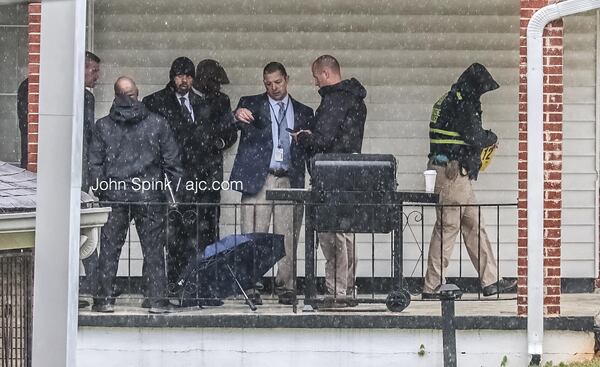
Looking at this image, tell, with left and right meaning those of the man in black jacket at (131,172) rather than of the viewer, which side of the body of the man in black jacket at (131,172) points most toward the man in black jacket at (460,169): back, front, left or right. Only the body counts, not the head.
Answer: right

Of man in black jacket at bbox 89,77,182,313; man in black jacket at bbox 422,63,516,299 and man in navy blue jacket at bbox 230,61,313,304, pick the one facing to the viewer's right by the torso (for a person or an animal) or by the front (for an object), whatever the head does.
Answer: man in black jacket at bbox 422,63,516,299

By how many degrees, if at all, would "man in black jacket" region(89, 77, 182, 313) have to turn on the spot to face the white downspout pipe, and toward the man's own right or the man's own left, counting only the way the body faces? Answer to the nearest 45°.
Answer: approximately 90° to the man's own right

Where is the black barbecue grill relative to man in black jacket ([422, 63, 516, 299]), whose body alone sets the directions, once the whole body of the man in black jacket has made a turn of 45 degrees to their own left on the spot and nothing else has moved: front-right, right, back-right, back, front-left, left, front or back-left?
back

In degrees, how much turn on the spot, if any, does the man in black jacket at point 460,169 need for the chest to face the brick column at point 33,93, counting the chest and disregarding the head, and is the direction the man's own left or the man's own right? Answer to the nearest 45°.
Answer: approximately 180°

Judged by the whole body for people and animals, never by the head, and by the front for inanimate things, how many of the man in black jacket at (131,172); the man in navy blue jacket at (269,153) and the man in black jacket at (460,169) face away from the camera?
1

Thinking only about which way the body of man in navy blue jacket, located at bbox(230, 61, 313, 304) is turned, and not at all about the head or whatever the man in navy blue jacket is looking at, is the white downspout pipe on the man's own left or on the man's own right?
on the man's own left

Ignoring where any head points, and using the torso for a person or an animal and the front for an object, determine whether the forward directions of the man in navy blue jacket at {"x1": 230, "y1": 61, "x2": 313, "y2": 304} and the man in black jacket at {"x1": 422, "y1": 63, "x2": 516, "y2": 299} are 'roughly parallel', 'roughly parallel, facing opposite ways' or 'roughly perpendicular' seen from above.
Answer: roughly perpendicular

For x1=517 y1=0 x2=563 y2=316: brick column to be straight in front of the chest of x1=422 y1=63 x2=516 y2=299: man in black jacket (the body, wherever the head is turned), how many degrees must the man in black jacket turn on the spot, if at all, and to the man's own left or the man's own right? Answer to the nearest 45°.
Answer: approximately 45° to the man's own right

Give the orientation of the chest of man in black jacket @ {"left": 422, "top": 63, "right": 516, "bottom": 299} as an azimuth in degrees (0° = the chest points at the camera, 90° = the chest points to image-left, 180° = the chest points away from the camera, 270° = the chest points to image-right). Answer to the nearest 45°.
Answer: approximately 270°

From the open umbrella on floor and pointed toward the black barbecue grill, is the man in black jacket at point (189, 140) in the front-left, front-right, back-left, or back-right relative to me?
back-left

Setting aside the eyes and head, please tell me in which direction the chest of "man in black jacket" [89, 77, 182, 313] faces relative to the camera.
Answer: away from the camera
